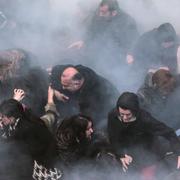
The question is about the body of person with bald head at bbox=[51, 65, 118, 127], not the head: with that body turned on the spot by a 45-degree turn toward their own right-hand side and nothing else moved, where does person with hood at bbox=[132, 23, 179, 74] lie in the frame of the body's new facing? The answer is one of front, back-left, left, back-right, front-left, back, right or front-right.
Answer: back-right

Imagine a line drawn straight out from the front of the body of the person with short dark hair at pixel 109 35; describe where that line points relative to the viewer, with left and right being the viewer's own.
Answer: facing the viewer and to the left of the viewer

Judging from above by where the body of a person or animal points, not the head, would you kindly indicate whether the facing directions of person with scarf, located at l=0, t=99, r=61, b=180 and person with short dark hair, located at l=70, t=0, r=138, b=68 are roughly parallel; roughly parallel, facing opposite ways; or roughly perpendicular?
roughly parallel

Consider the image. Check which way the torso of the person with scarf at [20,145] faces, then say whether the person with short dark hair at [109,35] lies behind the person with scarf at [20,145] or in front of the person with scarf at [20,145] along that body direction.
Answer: behind

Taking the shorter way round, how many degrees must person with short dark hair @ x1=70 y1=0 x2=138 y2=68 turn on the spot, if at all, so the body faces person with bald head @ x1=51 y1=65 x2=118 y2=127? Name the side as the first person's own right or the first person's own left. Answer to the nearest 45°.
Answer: approximately 45° to the first person's own left

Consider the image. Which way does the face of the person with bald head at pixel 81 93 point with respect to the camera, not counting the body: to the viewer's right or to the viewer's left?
to the viewer's left

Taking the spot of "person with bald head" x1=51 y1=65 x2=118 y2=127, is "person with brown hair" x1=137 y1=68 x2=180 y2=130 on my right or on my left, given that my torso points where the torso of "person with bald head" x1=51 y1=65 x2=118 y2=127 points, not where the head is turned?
on my left

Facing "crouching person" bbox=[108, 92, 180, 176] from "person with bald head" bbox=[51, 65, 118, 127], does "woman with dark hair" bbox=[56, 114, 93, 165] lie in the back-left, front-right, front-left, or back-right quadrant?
front-right
